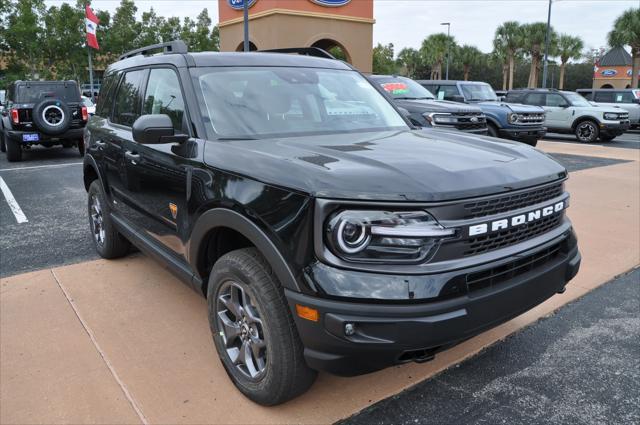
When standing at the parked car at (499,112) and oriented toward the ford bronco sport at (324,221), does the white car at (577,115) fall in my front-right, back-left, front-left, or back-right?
back-left

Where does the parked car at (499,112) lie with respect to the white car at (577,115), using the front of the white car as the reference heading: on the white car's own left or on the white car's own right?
on the white car's own right

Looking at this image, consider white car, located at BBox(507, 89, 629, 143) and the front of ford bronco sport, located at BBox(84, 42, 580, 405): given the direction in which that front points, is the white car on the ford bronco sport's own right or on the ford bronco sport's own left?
on the ford bronco sport's own left

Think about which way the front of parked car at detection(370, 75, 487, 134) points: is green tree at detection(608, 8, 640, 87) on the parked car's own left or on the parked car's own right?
on the parked car's own left

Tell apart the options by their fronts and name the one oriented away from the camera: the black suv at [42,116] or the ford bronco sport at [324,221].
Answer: the black suv

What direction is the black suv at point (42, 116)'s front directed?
away from the camera

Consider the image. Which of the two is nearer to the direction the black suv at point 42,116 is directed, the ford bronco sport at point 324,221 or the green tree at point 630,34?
the green tree

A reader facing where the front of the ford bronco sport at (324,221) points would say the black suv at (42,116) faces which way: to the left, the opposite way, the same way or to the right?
the opposite way

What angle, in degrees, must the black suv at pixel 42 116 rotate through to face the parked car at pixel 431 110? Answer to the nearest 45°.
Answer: approximately 135° to its right

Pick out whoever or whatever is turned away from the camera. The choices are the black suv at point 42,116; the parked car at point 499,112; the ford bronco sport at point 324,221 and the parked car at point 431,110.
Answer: the black suv

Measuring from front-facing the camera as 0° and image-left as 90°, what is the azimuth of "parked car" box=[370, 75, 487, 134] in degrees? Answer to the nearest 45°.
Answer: approximately 315°

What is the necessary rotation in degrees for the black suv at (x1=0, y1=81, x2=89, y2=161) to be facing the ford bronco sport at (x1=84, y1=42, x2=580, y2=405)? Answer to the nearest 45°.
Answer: approximately 180°

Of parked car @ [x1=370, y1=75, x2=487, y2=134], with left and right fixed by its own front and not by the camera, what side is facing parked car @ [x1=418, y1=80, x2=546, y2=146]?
left

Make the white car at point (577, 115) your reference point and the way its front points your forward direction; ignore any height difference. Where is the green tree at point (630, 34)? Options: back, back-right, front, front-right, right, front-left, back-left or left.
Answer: back-left

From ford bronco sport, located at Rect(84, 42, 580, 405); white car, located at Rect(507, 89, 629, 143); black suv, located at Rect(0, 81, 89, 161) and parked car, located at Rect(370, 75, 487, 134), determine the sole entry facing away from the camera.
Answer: the black suv

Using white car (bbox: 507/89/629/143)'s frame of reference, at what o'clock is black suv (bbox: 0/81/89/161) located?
The black suv is roughly at 3 o'clock from the white car.

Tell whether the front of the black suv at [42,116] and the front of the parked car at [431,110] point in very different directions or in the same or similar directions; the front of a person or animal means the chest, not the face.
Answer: very different directions
